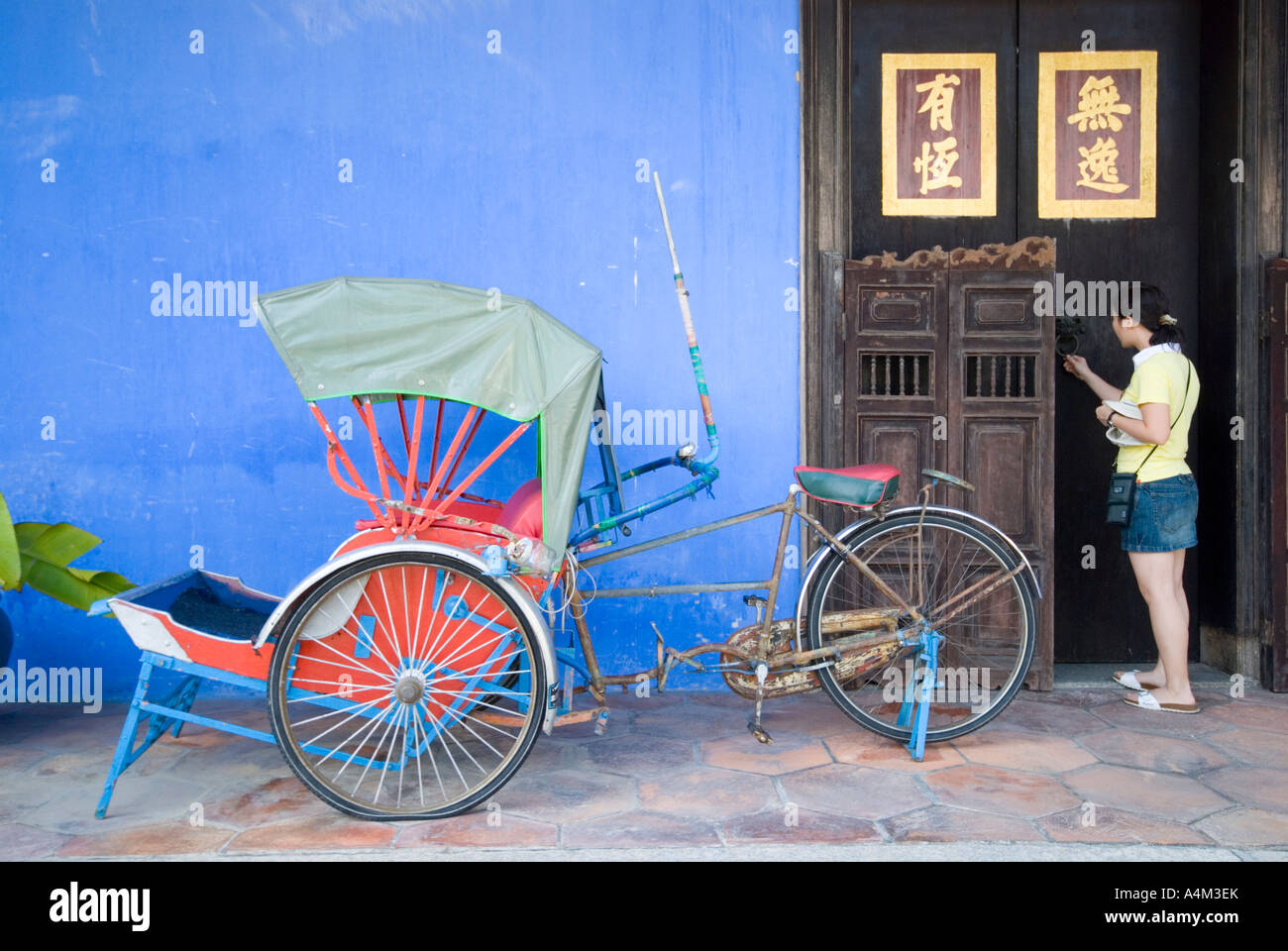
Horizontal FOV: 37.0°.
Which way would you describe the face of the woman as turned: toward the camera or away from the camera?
away from the camera

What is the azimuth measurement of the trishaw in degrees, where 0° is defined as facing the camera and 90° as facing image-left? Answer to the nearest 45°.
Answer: approximately 90°

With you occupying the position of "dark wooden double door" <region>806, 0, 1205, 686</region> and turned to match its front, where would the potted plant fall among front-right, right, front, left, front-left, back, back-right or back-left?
front-right

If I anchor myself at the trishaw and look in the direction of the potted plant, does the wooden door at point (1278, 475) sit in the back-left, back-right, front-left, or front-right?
back-right

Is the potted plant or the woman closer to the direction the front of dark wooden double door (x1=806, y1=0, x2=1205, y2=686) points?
the woman

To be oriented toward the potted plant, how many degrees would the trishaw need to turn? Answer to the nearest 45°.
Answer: approximately 45° to its right

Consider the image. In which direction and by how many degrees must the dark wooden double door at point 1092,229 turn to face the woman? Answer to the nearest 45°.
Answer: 0° — it already faces them
